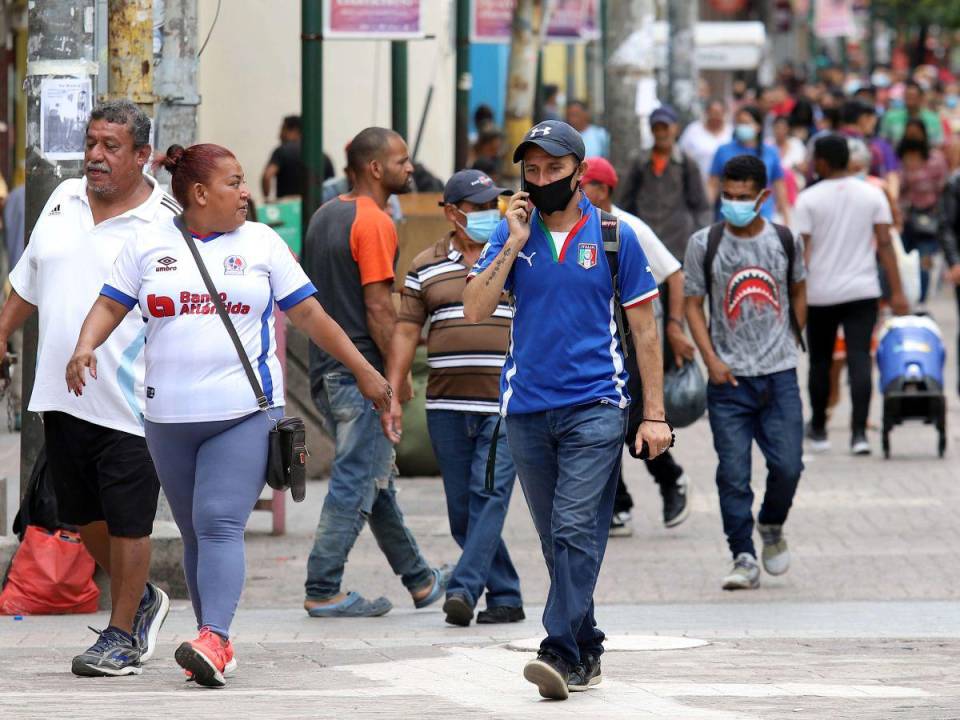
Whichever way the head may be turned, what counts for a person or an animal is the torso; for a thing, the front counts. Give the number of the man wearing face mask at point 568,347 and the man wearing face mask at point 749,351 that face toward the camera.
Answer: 2

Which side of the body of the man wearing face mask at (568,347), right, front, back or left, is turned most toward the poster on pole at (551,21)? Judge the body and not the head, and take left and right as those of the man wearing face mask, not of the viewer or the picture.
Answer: back

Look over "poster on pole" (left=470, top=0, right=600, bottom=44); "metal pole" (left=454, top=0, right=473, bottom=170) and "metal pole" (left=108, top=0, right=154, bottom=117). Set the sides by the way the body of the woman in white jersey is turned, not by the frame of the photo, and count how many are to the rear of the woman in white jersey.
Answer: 3

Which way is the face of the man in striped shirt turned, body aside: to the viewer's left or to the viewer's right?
to the viewer's right

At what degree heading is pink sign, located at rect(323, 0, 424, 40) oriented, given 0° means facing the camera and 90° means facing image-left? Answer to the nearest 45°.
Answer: approximately 0°

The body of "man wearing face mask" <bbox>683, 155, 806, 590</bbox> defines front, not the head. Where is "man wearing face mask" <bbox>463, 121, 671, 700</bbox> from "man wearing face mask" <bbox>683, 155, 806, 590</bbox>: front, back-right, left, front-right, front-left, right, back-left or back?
front

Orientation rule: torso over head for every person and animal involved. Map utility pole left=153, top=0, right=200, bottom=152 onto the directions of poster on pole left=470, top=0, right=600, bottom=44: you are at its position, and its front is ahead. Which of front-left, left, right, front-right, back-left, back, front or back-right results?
front

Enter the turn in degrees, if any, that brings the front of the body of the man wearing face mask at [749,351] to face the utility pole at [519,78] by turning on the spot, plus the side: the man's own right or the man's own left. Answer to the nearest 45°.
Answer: approximately 180°

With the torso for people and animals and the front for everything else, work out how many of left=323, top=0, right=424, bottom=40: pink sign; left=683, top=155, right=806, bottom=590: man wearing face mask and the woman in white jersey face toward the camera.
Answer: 3

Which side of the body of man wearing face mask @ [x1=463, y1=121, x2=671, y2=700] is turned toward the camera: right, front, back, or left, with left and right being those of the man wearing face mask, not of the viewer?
front

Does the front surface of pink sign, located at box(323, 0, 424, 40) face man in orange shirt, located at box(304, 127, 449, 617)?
yes

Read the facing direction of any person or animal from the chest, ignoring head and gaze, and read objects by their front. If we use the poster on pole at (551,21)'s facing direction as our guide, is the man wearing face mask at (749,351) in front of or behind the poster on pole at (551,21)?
in front
